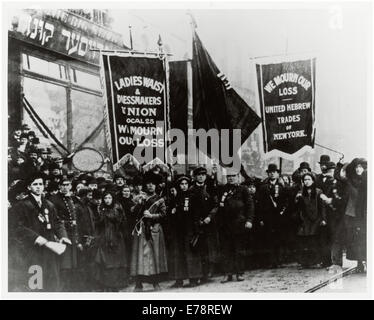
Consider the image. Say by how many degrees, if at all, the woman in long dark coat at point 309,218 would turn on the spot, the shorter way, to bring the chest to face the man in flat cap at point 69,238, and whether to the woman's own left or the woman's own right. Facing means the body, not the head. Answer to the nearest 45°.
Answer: approximately 90° to the woman's own right

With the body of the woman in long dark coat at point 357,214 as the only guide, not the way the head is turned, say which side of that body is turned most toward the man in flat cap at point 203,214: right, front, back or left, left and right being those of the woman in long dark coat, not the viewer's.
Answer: right

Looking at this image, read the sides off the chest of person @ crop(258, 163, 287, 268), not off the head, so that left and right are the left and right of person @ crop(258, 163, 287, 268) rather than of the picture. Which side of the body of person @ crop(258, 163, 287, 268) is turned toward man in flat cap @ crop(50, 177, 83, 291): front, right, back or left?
right

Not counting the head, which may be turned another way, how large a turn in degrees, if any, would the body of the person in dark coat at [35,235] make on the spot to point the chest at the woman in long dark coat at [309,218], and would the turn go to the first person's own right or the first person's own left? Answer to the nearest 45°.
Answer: approximately 45° to the first person's own left

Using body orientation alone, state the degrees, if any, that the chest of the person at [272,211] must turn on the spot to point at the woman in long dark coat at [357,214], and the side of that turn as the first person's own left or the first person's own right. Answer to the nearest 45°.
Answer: approximately 90° to the first person's own left

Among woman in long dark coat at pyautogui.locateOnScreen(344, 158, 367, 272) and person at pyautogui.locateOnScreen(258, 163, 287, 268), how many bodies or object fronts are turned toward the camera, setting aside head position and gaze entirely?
2
